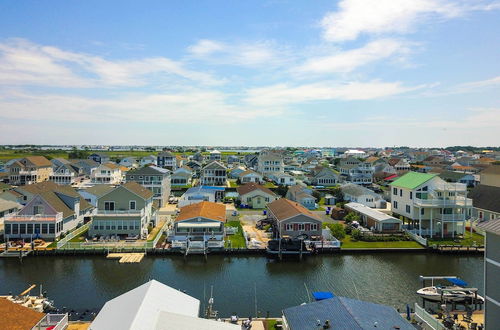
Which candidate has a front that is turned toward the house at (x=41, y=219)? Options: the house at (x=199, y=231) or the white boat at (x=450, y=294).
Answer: the white boat

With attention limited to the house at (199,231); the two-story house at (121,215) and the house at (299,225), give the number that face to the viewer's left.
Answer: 0

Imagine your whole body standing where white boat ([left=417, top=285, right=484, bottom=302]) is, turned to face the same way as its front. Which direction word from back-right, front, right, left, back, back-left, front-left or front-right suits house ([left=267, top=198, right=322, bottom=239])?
front-right

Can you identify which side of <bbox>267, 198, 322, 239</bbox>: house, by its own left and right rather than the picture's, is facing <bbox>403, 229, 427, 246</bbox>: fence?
left

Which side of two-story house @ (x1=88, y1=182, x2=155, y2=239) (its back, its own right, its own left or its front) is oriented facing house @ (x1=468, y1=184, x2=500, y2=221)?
left

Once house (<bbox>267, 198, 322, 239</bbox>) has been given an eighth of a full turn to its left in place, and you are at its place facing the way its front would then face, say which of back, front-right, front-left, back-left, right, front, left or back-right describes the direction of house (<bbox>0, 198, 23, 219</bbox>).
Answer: back-right

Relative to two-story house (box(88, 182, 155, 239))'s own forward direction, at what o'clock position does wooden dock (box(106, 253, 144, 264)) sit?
The wooden dock is roughly at 12 o'clock from the two-story house.

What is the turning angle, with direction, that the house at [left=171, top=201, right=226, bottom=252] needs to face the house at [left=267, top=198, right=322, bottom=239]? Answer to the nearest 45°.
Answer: approximately 90° to its left

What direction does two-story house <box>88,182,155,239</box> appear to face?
toward the camera

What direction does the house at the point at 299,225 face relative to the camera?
toward the camera

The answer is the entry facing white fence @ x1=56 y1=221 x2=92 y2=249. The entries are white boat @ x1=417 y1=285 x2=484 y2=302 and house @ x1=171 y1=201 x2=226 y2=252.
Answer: the white boat

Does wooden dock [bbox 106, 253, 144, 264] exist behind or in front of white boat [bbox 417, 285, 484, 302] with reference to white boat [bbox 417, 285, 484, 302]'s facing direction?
in front

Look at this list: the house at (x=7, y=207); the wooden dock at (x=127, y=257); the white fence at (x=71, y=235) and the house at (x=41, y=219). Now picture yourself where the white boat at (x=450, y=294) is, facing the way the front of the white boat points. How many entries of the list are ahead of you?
4

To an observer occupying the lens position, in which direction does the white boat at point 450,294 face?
facing to the left of the viewer

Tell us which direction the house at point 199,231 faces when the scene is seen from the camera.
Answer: facing the viewer

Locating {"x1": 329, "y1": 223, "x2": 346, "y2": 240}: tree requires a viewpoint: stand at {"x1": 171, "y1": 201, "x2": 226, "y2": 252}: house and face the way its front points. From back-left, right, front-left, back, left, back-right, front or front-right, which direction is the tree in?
left
